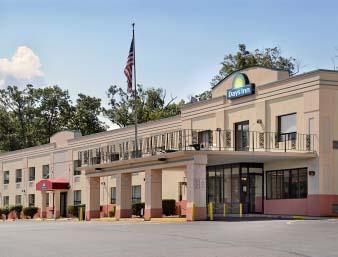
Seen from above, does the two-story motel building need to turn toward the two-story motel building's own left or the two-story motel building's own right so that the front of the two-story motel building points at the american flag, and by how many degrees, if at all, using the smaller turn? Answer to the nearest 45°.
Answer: approximately 90° to the two-story motel building's own right

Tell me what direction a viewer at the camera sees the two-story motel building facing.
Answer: facing the viewer and to the left of the viewer
